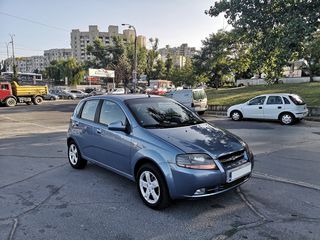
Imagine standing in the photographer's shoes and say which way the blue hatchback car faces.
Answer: facing the viewer and to the right of the viewer

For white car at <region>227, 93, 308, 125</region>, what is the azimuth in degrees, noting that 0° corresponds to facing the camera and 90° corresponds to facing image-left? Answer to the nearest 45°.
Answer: approximately 135°

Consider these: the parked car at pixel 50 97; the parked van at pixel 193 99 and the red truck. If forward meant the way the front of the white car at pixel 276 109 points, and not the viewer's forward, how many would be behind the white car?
0

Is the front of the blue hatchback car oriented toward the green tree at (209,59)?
no

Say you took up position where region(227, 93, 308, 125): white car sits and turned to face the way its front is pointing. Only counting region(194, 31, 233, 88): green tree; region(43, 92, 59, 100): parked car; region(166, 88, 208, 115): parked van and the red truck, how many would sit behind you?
0

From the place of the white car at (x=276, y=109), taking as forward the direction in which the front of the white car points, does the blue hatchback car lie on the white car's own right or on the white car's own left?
on the white car's own left

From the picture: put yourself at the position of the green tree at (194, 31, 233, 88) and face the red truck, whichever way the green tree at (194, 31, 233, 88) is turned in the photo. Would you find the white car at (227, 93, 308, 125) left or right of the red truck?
left

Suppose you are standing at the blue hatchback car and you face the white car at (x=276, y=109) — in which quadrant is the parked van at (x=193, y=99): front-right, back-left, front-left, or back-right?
front-left

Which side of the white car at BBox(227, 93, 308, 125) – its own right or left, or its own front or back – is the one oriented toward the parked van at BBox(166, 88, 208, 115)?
front

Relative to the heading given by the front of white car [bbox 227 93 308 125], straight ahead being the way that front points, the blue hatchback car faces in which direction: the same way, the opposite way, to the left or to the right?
the opposite way

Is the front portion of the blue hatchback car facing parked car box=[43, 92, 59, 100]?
no

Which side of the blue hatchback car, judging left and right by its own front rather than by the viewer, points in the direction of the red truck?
back

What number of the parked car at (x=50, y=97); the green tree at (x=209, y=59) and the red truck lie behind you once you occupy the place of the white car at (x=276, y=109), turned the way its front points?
0
